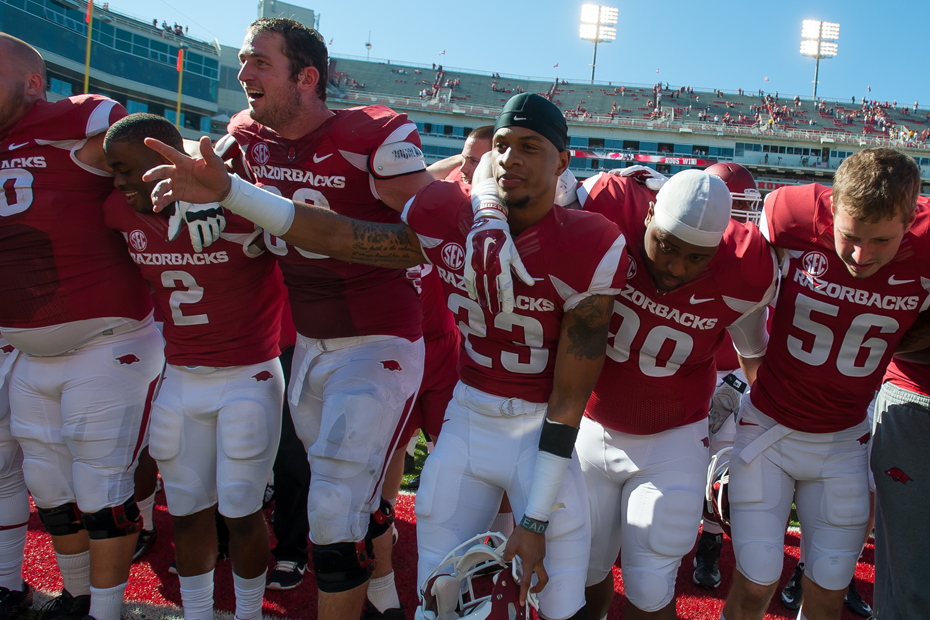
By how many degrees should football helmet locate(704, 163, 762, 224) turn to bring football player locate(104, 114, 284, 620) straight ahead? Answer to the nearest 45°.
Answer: approximately 90° to its right

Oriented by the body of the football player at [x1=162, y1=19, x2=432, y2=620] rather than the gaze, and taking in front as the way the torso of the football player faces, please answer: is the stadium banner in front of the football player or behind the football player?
behind

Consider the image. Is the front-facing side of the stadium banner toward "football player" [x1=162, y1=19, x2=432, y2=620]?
yes

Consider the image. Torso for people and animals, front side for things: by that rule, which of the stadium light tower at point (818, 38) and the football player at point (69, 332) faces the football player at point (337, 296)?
the stadium light tower

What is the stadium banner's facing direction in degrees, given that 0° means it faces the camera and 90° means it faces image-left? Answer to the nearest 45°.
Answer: approximately 0°

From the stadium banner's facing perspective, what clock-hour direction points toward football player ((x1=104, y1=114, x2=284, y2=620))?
The football player is roughly at 12 o'clock from the stadium banner.

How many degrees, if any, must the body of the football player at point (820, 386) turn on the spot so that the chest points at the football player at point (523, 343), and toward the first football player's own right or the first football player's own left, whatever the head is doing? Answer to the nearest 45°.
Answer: approximately 45° to the first football player's own right

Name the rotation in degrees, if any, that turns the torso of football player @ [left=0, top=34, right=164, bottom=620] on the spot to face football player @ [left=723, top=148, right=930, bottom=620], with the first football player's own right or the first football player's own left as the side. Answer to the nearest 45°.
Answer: approximately 90° to the first football player's own left
